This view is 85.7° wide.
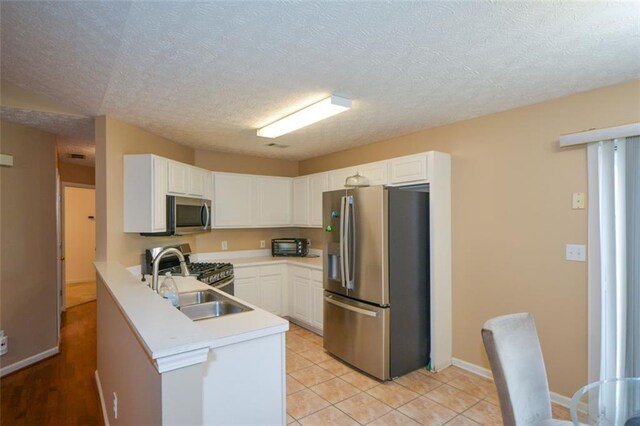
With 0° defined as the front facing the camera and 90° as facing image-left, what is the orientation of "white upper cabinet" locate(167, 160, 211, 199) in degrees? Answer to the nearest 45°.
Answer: approximately 315°

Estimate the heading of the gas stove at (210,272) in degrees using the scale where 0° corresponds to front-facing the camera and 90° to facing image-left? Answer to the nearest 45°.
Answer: approximately 315°

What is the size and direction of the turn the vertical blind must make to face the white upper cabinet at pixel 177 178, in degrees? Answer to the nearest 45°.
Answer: approximately 45° to its right

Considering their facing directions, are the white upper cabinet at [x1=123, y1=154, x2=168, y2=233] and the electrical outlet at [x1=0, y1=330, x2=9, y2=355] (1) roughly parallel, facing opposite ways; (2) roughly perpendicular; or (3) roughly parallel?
roughly parallel

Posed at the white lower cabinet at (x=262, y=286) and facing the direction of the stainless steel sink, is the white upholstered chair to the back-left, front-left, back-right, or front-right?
front-left

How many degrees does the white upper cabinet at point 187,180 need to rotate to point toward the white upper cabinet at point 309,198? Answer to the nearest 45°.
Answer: approximately 45° to its left

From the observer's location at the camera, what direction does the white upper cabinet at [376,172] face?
facing the viewer and to the left of the viewer

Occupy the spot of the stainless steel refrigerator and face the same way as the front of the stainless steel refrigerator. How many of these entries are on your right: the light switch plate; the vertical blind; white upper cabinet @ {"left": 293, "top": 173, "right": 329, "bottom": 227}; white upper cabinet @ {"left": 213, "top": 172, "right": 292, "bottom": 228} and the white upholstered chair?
2

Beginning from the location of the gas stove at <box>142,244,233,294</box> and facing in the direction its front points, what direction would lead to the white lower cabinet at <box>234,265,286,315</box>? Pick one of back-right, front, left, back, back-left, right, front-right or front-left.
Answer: left

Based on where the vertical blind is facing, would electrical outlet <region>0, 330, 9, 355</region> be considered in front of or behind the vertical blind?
in front

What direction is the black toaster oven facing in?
toward the camera

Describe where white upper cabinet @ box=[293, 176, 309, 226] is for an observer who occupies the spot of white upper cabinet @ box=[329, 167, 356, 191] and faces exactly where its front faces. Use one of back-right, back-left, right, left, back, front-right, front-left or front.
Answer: right

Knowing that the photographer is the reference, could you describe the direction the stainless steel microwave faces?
facing the viewer and to the right of the viewer
